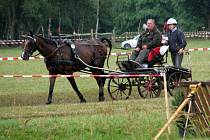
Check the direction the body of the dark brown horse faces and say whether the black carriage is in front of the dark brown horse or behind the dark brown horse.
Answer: behind

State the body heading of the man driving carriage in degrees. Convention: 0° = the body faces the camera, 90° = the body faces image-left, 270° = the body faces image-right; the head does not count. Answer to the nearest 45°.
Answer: approximately 45°

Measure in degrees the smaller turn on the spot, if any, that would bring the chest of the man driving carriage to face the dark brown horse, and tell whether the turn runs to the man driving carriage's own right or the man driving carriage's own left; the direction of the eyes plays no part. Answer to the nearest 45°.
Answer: approximately 45° to the man driving carriage's own right

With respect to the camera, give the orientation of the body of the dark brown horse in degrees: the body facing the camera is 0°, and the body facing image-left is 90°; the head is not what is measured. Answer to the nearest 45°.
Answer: approximately 90°

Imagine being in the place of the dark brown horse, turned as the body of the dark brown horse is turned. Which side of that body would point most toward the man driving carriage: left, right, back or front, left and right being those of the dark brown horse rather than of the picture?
back
